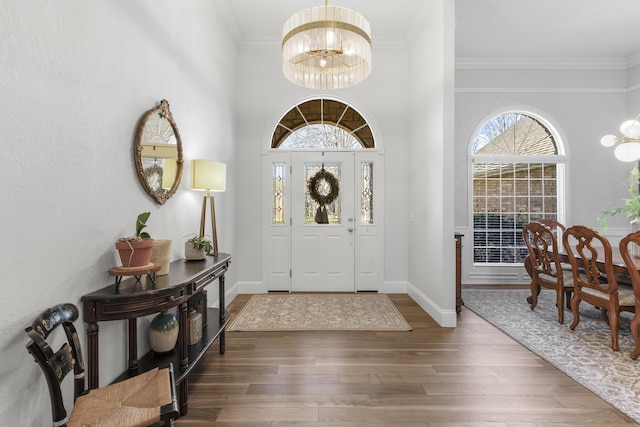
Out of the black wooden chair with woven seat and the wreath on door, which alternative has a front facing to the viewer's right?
the black wooden chair with woven seat

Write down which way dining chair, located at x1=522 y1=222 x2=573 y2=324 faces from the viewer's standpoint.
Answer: facing away from the viewer and to the right of the viewer

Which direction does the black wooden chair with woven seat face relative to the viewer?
to the viewer's right

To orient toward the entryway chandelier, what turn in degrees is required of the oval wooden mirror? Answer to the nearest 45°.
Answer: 0° — it already faces it

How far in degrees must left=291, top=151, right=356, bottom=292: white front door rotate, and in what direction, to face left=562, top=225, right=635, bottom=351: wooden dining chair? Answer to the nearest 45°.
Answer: approximately 45° to its left

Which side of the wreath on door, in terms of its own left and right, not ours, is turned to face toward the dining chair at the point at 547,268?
left

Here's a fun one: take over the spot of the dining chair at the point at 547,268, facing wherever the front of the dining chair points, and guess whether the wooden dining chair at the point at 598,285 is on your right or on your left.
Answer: on your right

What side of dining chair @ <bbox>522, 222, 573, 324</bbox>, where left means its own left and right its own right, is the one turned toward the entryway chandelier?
back

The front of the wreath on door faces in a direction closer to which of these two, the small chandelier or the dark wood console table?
the dark wood console table

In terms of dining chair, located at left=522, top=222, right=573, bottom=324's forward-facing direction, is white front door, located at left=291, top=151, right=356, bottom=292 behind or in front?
behind

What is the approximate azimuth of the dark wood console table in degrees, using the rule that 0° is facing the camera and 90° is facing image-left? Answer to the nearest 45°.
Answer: approximately 315°

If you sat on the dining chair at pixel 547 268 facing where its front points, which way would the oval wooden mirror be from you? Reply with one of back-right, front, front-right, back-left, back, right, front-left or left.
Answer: back

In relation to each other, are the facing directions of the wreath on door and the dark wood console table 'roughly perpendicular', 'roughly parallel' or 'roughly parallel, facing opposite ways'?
roughly perpendicular
